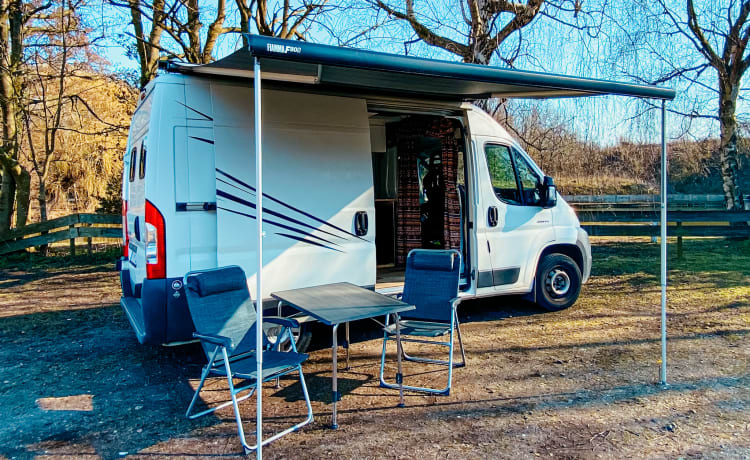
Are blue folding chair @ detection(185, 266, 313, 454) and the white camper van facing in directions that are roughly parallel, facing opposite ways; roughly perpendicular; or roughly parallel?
roughly perpendicular

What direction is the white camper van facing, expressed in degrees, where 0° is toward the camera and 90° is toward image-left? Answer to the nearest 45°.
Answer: approximately 225°

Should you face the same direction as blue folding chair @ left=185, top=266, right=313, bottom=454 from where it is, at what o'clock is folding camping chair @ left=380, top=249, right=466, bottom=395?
The folding camping chair is roughly at 10 o'clock from the blue folding chair.

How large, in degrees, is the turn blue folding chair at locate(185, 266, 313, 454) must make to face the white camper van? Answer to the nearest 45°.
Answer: approximately 90° to its left

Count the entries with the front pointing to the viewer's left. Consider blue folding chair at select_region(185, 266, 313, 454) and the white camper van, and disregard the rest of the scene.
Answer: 0

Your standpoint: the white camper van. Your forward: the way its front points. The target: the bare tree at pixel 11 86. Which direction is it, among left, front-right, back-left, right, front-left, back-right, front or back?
left

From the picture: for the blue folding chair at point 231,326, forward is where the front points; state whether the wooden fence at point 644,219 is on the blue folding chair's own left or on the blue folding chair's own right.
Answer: on the blue folding chair's own left

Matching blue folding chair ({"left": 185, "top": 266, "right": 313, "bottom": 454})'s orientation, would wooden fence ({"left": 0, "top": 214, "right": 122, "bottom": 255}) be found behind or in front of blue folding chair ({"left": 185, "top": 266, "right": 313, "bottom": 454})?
behind

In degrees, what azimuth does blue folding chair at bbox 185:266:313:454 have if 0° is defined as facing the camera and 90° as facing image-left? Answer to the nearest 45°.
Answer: approximately 315°

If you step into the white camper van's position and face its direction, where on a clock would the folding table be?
The folding table is roughly at 4 o'clock from the white camper van.
